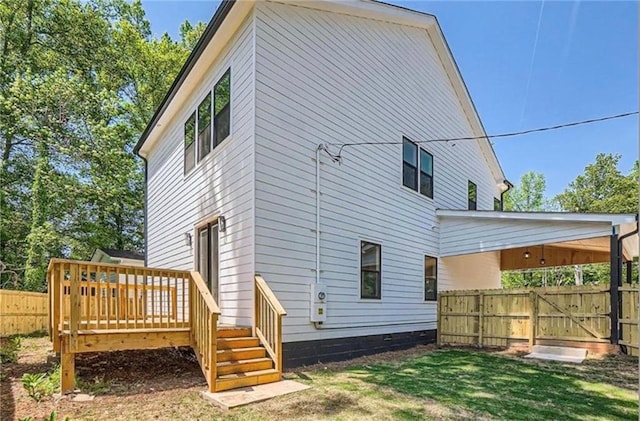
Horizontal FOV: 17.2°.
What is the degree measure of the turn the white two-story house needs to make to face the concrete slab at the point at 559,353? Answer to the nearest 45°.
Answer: approximately 45° to its right

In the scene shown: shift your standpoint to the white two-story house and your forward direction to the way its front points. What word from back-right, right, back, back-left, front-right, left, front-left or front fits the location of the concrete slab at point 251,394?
back-right

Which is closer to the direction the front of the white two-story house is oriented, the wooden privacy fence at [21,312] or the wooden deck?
the wooden privacy fence

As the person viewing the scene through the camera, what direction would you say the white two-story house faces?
facing away from the viewer and to the right of the viewer

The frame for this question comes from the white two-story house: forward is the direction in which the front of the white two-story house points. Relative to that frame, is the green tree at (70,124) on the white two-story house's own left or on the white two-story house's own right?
on the white two-story house's own left

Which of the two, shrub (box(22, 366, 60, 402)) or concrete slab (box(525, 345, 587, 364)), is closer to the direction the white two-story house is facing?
the concrete slab

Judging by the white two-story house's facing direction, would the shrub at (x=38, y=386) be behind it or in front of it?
behind

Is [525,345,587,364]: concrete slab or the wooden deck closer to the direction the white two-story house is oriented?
the concrete slab

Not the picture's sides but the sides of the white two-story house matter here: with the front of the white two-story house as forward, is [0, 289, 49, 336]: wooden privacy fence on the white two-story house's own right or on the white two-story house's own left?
on the white two-story house's own left
